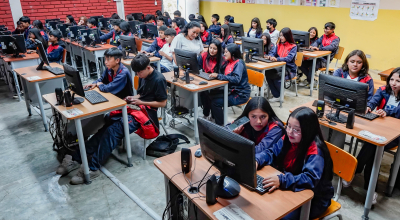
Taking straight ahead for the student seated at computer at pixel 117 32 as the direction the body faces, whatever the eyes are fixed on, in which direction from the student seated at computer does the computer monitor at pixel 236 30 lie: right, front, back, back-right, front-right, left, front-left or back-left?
back-left

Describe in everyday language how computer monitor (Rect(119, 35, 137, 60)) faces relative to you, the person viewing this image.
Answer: facing away from the viewer and to the right of the viewer

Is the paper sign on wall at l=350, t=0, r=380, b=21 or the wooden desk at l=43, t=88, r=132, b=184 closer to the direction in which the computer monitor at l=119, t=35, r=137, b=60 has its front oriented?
the paper sign on wall

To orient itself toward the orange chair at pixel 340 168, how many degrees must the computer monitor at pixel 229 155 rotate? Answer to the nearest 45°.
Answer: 0° — it already faces it

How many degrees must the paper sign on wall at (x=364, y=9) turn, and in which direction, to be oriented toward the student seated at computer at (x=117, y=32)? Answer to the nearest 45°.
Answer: approximately 45° to its right

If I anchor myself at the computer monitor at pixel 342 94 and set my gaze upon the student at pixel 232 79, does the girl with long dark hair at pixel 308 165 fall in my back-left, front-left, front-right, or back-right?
back-left

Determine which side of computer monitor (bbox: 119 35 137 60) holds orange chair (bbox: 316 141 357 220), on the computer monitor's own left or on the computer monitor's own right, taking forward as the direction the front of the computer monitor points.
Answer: on the computer monitor's own right

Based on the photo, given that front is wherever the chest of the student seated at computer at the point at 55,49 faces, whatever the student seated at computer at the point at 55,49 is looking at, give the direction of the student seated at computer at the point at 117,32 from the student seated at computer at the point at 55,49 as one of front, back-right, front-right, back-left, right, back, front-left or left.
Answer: back-right
